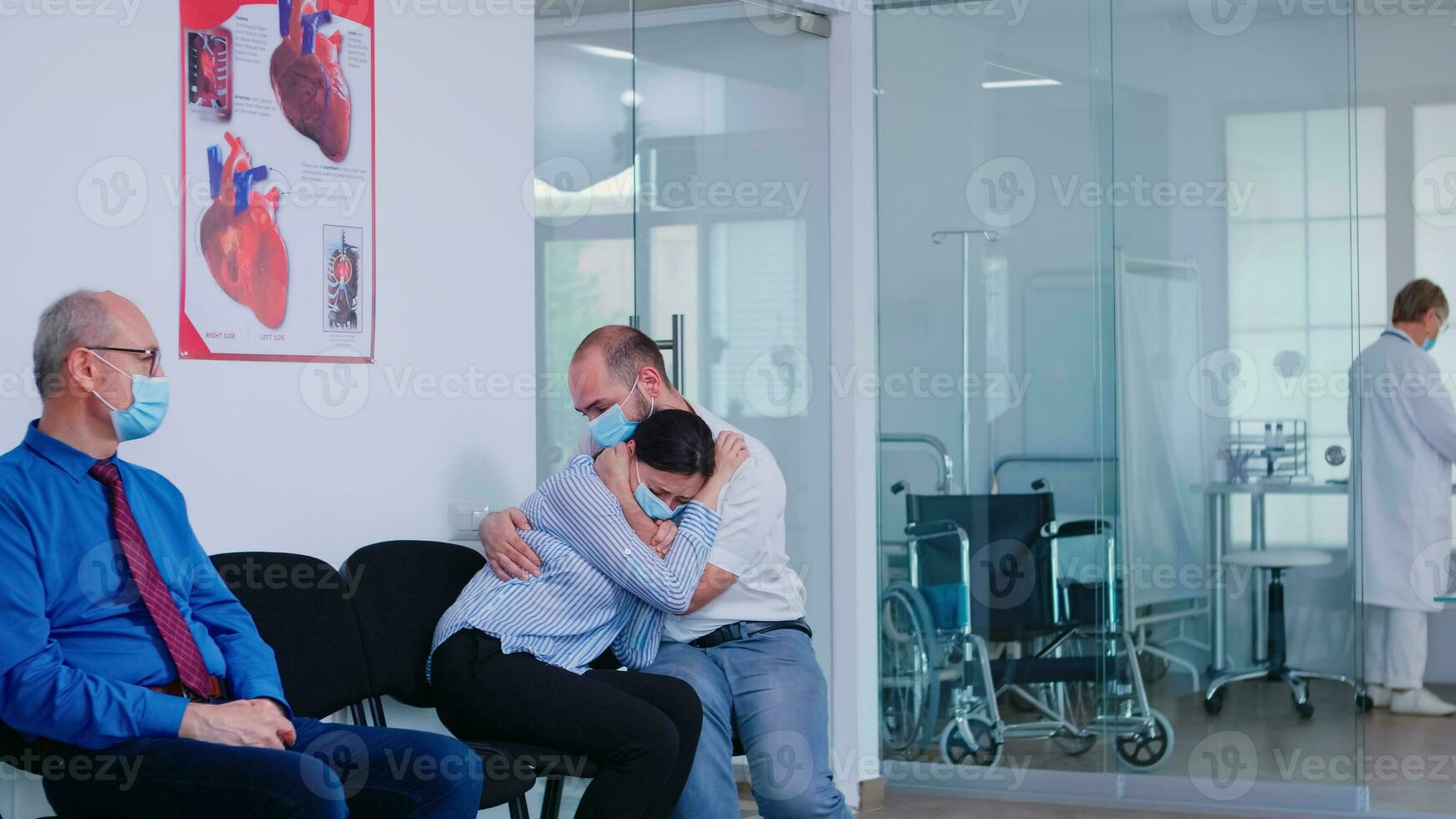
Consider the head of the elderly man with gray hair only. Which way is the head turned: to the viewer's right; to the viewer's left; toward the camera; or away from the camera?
to the viewer's right

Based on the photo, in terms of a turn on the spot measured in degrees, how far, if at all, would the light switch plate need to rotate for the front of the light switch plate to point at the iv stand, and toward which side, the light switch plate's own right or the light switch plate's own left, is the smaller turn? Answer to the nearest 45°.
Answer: approximately 135° to the light switch plate's own left

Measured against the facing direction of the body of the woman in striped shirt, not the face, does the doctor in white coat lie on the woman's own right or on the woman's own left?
on the woman's own left

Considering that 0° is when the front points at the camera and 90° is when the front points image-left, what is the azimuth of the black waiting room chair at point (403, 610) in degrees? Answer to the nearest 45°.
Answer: approximately 315°

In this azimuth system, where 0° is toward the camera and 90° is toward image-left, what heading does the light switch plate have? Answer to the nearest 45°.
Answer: approximately 0°

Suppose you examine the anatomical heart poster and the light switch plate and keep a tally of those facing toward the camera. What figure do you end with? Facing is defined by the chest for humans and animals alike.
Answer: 2

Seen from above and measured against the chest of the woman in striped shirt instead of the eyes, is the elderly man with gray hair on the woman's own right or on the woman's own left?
on the woman's own right

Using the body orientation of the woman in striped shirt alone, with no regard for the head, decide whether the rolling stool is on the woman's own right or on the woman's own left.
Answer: on the woman's own left
